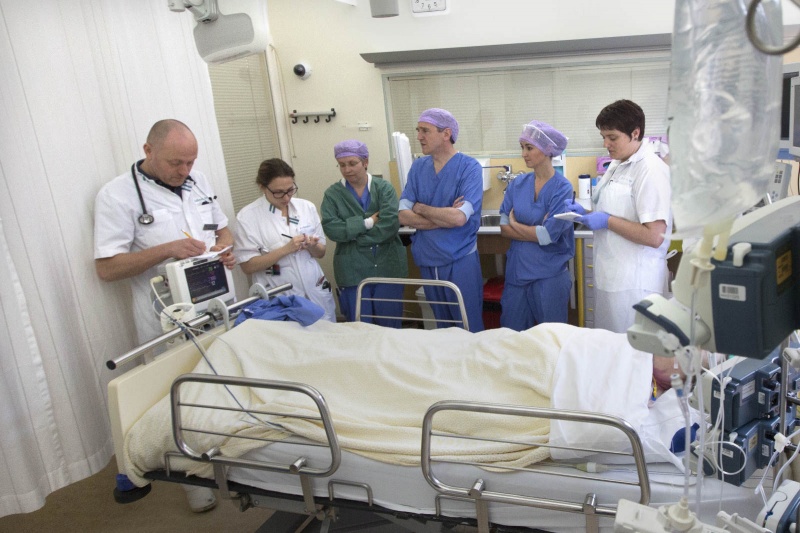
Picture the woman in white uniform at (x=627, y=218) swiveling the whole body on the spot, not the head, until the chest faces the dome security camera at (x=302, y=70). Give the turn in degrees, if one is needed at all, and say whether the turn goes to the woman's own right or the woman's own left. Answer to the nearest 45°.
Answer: approximately 90° to the woman's own right

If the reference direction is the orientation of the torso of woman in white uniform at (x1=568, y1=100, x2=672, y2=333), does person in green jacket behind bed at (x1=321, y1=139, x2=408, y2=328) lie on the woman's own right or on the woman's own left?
on the woman's own right

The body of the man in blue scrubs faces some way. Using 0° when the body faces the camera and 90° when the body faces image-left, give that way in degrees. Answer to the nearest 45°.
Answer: approximately 45°

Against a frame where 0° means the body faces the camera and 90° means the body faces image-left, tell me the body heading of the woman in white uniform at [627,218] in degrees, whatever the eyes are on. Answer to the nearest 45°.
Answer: approximately 45°

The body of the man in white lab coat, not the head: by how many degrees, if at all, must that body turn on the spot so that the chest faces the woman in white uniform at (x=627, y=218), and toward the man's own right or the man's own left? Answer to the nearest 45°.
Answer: approximately 45° to the man's own left

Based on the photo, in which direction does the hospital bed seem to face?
to the viewer's left

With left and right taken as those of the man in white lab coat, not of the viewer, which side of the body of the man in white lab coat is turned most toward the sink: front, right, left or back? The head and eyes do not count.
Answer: left

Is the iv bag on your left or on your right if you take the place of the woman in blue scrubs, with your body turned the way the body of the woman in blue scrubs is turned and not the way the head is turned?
on your left
